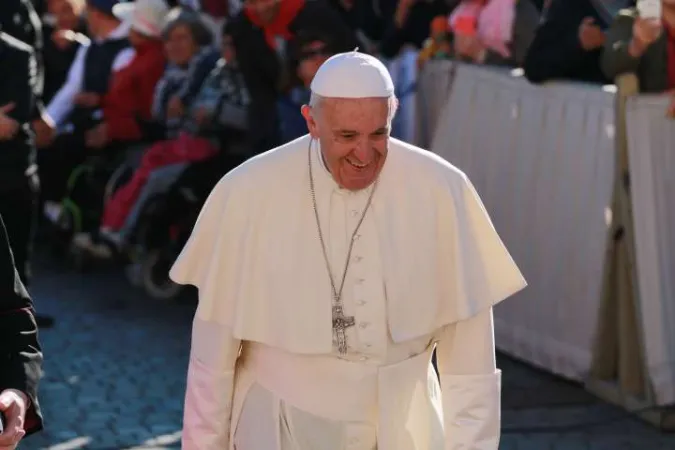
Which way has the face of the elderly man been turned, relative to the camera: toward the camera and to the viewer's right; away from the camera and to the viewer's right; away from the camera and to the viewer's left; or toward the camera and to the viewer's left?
toward the camera and to the viewer's right

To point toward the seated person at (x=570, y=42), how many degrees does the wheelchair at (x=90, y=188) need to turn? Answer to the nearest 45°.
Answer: approximately 90° to its left

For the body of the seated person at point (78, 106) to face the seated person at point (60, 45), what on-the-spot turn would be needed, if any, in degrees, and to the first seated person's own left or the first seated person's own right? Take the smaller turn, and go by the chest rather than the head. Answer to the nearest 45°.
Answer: approximately 135° to the first seated person's own right

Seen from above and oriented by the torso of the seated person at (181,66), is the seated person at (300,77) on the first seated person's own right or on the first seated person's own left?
on the first seated person's own left

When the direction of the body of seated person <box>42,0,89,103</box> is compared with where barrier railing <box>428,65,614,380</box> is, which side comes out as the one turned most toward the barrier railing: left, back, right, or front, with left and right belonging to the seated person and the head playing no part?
left

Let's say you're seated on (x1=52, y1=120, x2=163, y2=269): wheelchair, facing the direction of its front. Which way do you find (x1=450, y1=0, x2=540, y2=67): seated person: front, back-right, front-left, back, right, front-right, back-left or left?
left

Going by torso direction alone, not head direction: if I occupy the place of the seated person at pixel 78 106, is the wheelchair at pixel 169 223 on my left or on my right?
on my left

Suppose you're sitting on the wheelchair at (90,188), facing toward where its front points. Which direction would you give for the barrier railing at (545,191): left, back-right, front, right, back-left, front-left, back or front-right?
left
